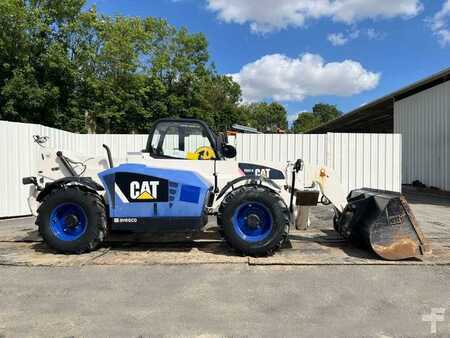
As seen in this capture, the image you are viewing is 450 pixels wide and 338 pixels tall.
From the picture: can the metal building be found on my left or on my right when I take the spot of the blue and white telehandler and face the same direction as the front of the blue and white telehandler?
on my left

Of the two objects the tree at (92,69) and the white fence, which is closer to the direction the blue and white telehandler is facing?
the white fence

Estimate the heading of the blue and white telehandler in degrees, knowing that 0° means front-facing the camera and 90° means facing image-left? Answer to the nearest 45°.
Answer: approximately 270°

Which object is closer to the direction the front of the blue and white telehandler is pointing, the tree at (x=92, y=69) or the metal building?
the metal building

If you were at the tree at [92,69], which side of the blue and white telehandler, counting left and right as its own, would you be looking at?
left

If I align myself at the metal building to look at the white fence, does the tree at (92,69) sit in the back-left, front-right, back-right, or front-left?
front-right

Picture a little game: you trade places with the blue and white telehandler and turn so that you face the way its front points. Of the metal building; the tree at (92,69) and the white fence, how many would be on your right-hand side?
0
